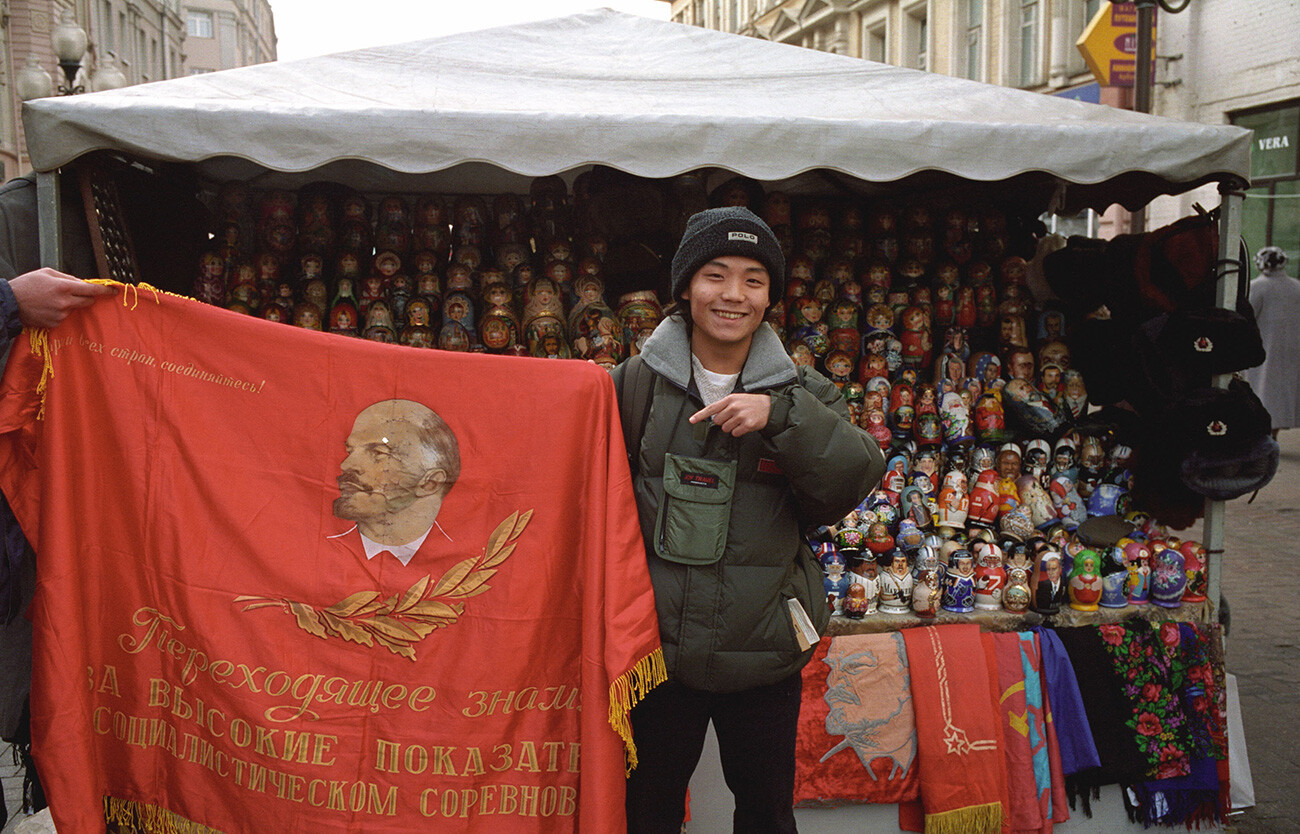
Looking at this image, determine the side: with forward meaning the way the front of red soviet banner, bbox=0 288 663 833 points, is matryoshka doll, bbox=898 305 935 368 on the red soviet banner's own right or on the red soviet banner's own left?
on the red soviet banner's own left

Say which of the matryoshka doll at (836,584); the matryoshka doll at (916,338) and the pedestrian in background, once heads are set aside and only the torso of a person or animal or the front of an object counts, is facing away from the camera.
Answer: the pedestrian in background

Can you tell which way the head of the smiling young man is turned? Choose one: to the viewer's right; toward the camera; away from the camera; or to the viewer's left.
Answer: toward the camera

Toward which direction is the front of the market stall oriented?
toward the camera

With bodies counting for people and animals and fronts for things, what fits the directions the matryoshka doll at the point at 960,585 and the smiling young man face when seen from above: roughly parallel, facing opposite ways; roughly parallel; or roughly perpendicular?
roughly parallel

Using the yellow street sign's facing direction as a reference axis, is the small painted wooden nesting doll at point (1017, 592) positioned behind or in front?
in front

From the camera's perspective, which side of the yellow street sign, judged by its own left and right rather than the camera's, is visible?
front

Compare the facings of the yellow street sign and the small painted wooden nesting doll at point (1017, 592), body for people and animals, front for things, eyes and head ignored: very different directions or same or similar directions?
same or similar directions

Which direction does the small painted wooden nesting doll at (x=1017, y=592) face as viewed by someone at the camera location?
facing the viewer

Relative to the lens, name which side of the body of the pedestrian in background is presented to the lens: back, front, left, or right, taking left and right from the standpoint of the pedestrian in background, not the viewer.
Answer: back

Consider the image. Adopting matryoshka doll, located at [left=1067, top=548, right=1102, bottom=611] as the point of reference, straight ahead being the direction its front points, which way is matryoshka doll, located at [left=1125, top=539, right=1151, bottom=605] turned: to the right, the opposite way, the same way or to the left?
the same way

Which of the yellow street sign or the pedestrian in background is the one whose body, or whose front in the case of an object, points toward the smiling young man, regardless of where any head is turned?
the yellow street sign

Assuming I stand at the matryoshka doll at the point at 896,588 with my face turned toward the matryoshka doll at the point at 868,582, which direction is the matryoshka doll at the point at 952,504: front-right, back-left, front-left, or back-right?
back-right

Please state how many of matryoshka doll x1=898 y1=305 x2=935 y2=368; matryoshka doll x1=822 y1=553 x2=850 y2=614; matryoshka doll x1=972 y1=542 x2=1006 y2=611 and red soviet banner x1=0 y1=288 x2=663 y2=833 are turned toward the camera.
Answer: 4
